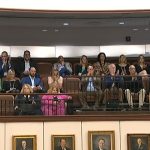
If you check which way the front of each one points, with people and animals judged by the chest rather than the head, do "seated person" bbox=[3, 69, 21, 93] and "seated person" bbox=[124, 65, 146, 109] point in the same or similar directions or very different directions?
same or similar directions

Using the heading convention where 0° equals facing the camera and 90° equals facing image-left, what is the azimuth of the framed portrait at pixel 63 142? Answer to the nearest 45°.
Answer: approximately 0°

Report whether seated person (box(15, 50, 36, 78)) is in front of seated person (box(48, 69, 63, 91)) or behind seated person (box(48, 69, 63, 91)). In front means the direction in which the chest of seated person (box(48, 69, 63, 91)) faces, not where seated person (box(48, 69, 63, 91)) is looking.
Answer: behind

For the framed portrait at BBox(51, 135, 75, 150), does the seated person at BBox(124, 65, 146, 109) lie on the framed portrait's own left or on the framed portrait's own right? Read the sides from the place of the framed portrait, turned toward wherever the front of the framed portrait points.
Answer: on the framed portrait's own left

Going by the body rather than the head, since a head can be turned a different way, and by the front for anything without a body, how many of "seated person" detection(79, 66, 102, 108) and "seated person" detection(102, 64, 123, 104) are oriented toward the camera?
2

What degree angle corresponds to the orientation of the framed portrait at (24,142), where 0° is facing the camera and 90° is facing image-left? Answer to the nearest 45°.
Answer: approximately 0°

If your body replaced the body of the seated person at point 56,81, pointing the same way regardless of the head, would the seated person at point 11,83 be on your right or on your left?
on your right

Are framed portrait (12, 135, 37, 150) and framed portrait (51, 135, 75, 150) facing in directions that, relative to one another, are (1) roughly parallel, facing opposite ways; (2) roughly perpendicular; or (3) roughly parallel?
roughly parallel

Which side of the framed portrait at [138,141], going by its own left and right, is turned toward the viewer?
front

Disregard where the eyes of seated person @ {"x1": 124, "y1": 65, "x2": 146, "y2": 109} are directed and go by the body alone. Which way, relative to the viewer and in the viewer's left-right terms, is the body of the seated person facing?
facing the viewer
